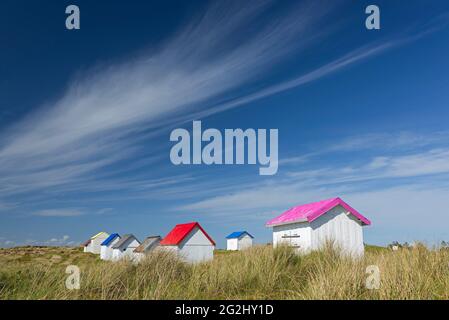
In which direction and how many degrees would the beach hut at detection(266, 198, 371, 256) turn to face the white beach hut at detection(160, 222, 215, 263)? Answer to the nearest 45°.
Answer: approximately 90° to its right
